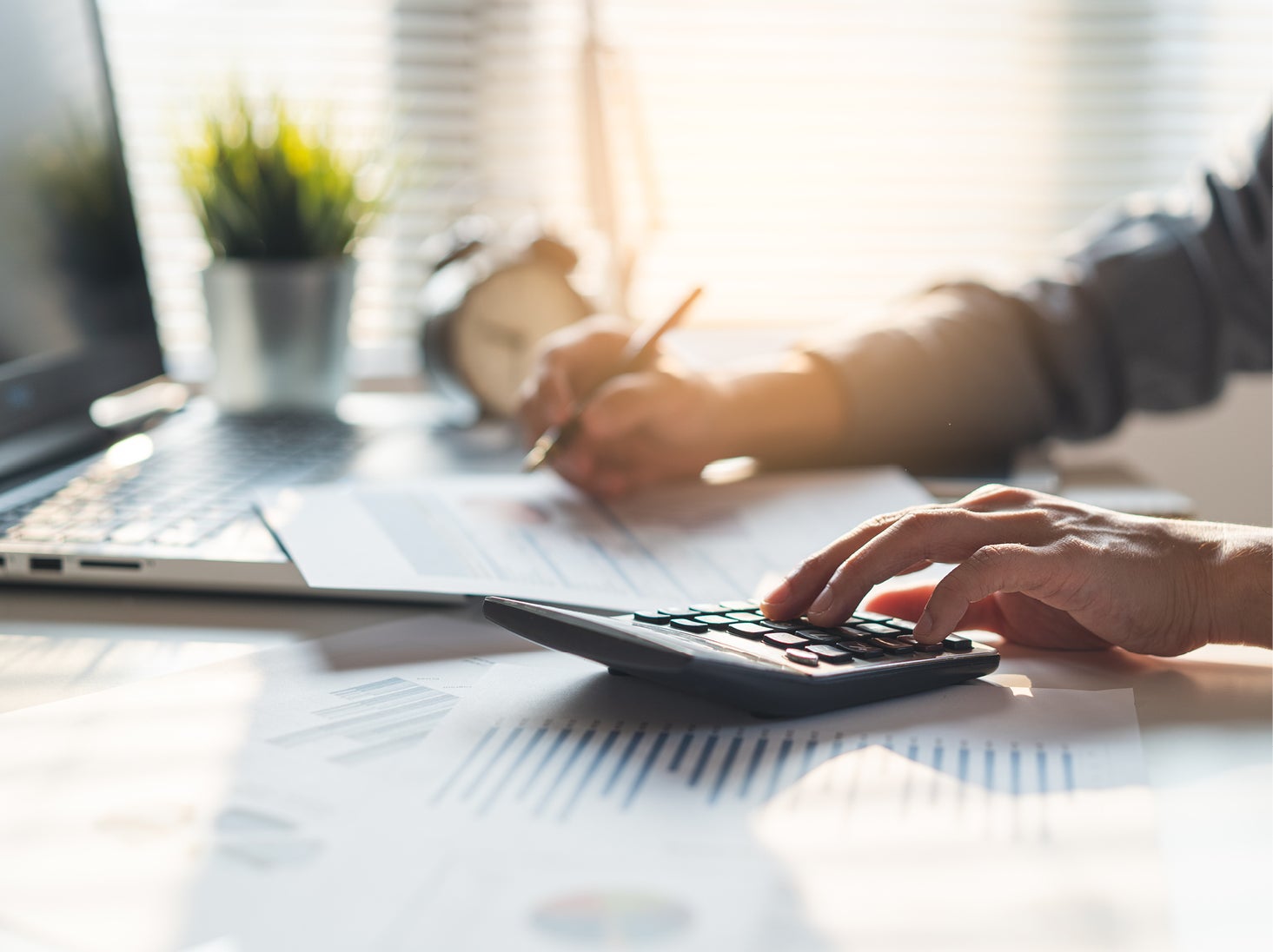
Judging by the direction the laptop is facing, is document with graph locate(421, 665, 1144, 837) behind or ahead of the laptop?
ahead

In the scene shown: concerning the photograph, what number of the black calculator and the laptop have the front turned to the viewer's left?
0

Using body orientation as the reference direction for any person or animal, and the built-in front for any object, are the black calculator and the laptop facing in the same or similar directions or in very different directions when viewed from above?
same or similar directions

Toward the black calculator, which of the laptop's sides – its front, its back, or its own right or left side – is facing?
front

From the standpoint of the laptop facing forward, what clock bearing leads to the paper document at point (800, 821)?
The paper document is roughly at 1 o'clock from the laptop.

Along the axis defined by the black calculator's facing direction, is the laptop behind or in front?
behind

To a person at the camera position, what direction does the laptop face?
facing the viewer and to the right of the viewer
